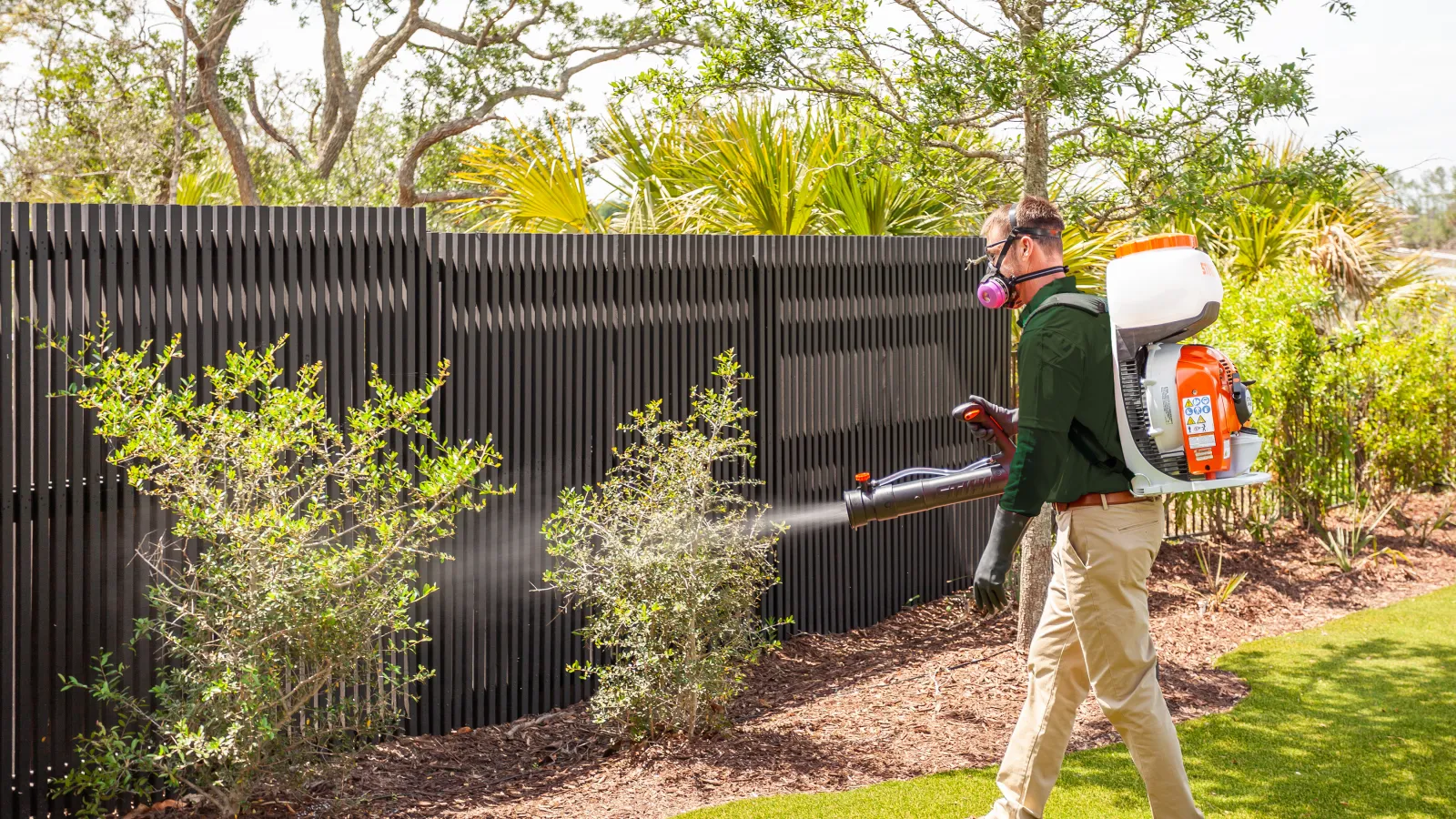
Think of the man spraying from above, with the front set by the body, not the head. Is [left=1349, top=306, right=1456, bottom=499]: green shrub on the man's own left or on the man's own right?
on the man's own right

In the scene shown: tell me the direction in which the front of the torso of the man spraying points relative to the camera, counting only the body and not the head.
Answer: to the viewer's left

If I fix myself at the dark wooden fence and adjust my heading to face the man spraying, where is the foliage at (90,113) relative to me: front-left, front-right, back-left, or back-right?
back-left

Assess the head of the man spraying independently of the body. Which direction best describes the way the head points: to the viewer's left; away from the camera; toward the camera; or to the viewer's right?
to the viewer's left

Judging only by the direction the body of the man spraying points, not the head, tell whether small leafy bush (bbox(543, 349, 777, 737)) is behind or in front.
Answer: in front

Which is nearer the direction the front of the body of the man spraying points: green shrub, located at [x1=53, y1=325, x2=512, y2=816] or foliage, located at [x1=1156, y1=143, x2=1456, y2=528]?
the green shrub

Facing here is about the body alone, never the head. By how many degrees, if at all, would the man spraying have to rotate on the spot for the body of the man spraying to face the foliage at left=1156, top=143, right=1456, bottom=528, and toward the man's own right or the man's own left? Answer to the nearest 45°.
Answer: approximately 90° to the man's own right

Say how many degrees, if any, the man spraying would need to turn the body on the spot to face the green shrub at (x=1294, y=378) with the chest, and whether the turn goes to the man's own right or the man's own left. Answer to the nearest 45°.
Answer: approximately 90° to the man's own right

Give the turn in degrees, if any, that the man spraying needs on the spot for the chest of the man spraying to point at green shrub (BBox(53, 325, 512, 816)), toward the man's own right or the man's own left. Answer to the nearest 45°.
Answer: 0° — they already face it
